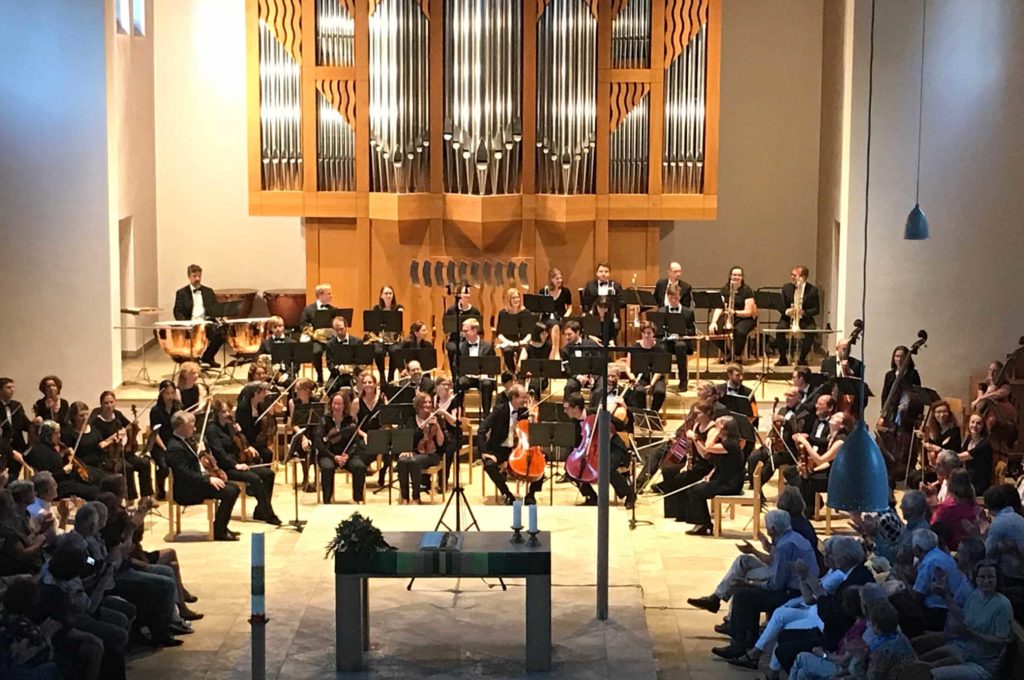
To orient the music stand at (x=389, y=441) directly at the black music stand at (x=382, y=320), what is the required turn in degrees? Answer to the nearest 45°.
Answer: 0° — it already faces it

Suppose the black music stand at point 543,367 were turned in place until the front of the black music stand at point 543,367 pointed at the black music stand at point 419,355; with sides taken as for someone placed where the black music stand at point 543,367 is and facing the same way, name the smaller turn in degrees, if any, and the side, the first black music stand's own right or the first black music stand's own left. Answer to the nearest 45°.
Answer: approximately 90° to the first black music stand's own left

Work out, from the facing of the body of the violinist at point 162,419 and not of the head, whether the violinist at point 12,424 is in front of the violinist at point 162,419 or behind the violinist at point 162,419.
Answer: behind

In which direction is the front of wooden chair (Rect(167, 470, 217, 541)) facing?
to the viewer's right

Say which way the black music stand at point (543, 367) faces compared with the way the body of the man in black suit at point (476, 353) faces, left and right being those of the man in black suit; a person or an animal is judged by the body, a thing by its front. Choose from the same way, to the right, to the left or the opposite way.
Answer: the opposite way

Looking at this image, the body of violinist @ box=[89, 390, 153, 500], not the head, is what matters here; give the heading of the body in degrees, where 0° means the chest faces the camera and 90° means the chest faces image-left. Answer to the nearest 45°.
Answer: approximately 315°

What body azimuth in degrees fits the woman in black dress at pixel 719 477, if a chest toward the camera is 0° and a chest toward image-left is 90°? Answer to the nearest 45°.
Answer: approximately 90°

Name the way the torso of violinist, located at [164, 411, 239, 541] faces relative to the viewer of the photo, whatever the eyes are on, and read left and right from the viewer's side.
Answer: facing to the right of the viewer

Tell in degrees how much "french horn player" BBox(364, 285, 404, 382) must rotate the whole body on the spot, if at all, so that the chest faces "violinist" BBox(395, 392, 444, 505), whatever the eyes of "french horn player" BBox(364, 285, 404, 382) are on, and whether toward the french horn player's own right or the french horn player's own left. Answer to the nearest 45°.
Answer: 0° — they already face them
